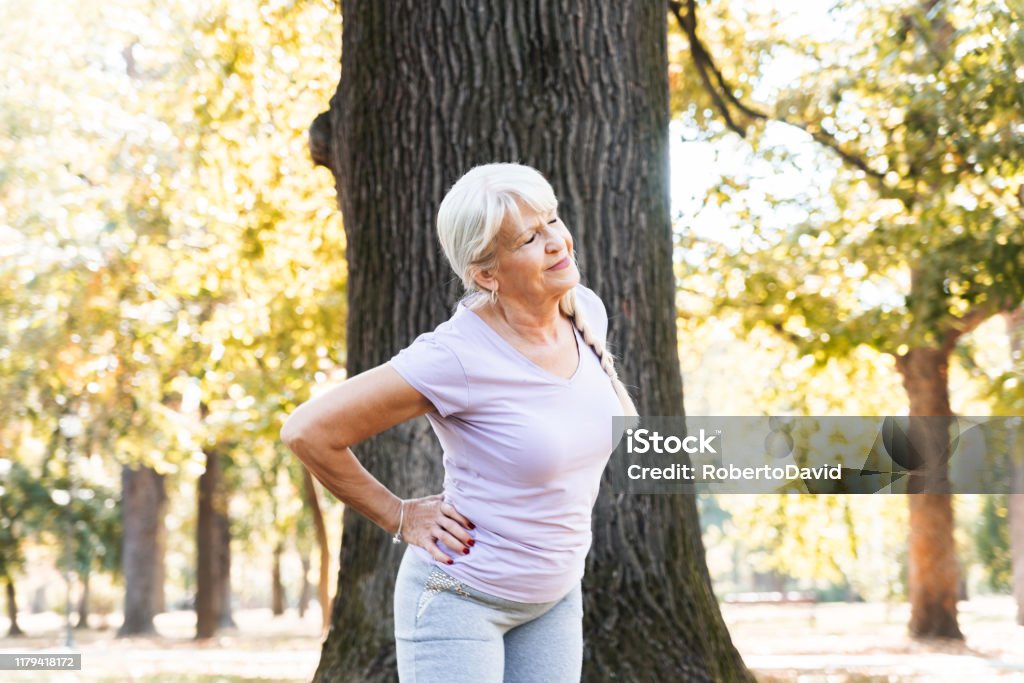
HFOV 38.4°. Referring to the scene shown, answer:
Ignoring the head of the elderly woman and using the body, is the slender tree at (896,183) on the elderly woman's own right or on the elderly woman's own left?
on the elderly woman's own left

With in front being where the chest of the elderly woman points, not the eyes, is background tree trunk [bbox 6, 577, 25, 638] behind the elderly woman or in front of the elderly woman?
behind

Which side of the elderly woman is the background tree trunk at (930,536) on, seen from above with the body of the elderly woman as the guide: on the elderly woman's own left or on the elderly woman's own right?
on the elderly woman's own left

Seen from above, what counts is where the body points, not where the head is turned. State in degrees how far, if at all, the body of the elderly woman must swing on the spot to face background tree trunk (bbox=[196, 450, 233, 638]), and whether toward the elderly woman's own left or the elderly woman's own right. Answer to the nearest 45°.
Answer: approximately 135° to the elderly woman's own left

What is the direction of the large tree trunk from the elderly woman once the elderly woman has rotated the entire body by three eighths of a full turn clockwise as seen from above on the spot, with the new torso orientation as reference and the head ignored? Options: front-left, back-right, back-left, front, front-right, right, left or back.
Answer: right

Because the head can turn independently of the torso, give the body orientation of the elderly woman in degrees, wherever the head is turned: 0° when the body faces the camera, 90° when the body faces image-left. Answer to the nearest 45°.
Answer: approximately 315°

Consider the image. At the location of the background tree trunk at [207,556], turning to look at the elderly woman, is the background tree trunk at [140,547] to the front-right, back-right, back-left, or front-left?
back-right

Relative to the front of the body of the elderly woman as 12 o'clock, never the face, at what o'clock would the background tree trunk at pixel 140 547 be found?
The background tree trunk is roughly at 7 o'clock from the elderly woman.

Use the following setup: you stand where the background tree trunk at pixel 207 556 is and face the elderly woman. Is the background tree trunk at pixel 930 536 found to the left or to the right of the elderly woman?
left

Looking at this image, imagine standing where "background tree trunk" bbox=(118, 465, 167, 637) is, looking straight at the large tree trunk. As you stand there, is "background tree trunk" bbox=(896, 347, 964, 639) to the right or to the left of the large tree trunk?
left
